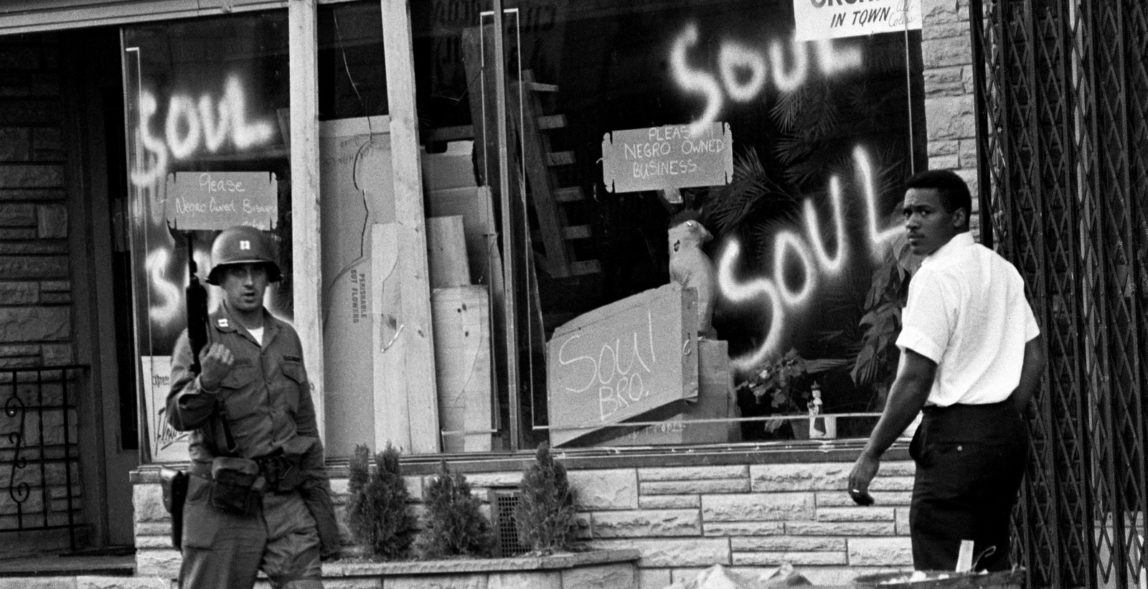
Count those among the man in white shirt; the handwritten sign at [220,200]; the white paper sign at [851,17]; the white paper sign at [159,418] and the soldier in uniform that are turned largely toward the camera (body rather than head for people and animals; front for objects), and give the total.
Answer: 4

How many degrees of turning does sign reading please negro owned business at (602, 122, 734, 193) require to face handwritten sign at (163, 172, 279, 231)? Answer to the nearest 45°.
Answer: approximately 90° to its right

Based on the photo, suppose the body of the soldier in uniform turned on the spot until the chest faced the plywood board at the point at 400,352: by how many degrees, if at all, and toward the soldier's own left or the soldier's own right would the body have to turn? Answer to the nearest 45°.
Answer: approximately 180°

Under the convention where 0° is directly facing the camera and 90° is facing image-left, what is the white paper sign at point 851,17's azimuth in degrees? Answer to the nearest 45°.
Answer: approximately 0°
